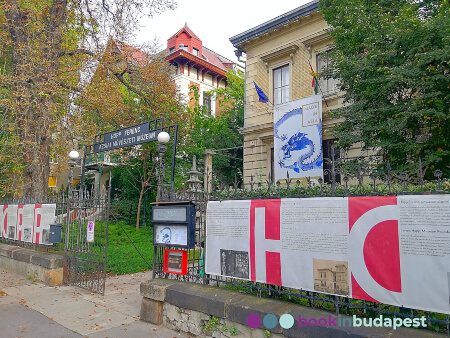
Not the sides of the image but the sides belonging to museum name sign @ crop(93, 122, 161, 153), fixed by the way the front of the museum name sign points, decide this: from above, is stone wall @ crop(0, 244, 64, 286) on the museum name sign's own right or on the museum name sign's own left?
on the museum name sign's own right

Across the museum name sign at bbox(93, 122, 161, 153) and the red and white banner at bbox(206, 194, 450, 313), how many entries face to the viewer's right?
0

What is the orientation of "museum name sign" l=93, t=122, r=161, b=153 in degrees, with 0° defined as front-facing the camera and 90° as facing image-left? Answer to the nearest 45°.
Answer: approximately 45°

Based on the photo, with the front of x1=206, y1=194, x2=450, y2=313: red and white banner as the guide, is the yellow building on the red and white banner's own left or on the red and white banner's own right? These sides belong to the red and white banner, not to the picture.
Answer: on the red and white banner's own right

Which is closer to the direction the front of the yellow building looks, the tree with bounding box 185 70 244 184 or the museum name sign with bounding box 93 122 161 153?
the museum name sign

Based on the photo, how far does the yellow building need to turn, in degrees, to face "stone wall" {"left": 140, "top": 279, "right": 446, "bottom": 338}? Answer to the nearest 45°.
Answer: approximately 45° to its left

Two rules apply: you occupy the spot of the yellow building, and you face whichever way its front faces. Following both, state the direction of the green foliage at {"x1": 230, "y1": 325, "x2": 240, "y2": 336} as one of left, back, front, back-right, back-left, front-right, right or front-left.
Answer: front-left

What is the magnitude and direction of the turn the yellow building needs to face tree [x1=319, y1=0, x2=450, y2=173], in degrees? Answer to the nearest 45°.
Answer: approximately 90° to its left

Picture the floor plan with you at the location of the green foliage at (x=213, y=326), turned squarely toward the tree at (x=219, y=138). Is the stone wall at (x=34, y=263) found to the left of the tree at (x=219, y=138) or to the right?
left

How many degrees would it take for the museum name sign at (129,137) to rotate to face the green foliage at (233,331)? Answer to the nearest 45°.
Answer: approximately 45° to its left

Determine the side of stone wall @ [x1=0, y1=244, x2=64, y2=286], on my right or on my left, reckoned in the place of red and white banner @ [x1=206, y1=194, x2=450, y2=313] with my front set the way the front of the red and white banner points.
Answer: on my right

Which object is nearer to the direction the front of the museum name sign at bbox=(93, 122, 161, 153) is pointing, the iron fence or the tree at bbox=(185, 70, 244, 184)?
the iron fence

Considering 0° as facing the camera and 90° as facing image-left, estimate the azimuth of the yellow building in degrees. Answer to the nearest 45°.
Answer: approximately 45°

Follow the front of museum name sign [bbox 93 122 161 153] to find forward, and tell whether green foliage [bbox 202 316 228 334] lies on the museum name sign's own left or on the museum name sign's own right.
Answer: on the museum name sign's own left
